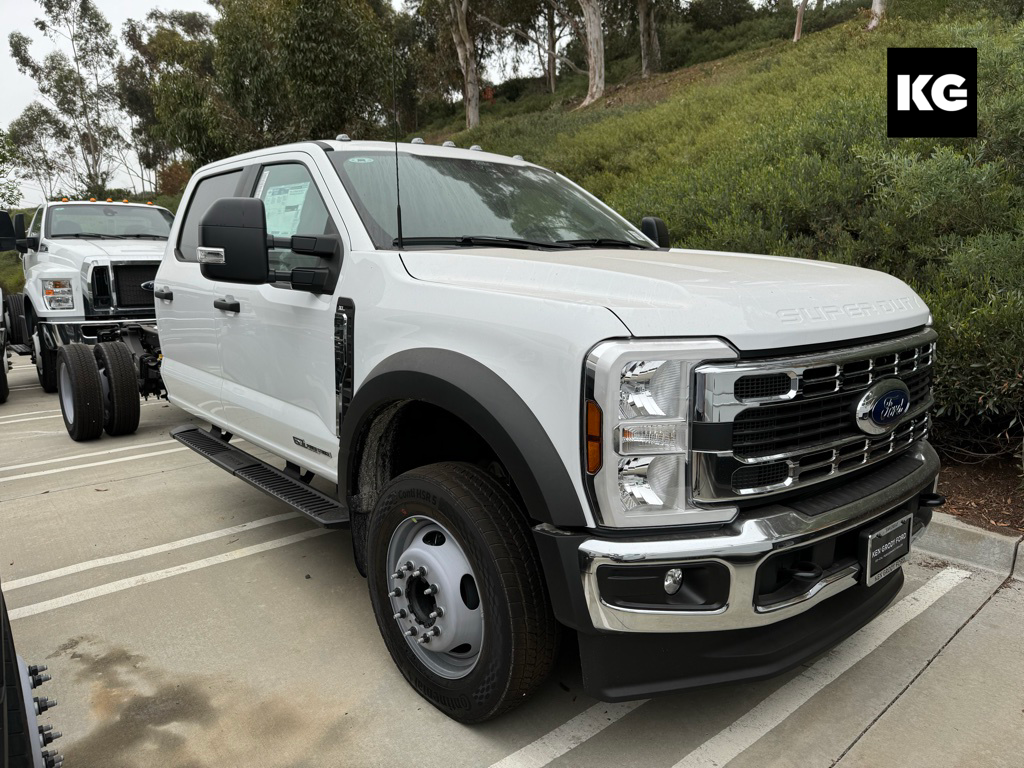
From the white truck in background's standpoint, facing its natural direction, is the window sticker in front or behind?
in front

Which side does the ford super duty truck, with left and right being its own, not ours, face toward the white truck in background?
back

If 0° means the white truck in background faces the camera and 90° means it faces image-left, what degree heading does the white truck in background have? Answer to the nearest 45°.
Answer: approximately 315°

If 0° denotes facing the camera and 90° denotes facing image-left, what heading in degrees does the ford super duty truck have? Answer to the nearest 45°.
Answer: approximately 315°

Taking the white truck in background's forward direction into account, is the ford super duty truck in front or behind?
in front

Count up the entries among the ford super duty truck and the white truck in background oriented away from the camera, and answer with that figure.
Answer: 0
